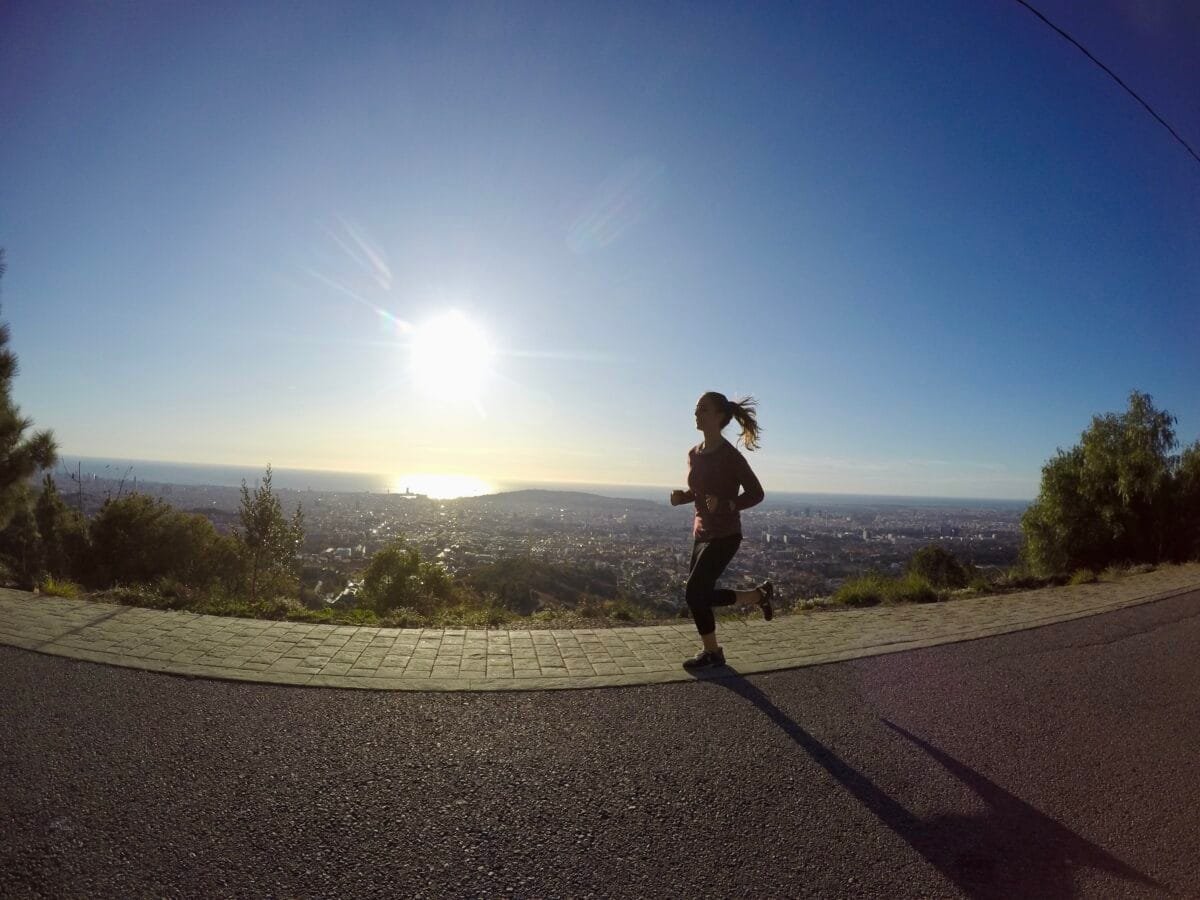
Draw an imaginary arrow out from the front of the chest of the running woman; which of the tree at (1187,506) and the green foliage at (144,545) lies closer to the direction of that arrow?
the green foliage

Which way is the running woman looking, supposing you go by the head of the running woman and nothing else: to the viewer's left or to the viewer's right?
to the viewer's left

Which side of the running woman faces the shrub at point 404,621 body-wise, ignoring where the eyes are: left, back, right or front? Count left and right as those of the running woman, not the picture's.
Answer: front

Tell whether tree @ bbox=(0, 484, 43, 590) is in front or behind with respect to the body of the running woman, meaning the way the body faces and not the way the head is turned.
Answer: in front

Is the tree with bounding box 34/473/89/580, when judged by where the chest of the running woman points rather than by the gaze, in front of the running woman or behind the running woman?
in front

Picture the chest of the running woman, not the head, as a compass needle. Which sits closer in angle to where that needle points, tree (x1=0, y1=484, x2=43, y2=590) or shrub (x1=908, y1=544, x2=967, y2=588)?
the tree

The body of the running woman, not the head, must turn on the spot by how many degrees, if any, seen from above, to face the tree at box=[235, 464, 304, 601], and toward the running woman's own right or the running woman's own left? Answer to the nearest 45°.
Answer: approximately 45° to the running woman's own right

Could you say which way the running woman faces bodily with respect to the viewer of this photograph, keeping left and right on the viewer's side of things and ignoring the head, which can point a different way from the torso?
facing to the left of the viewer

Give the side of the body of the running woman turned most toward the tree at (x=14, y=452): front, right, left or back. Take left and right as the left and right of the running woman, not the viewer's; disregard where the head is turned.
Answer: front

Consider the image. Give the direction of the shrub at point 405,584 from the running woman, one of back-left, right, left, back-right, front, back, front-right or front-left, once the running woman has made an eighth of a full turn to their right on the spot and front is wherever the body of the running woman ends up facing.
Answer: front

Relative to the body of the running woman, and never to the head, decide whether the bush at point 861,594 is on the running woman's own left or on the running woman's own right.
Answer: on the running woman's own right

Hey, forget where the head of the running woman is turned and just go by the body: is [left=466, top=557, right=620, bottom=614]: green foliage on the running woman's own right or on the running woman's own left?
on the running woman's own right
